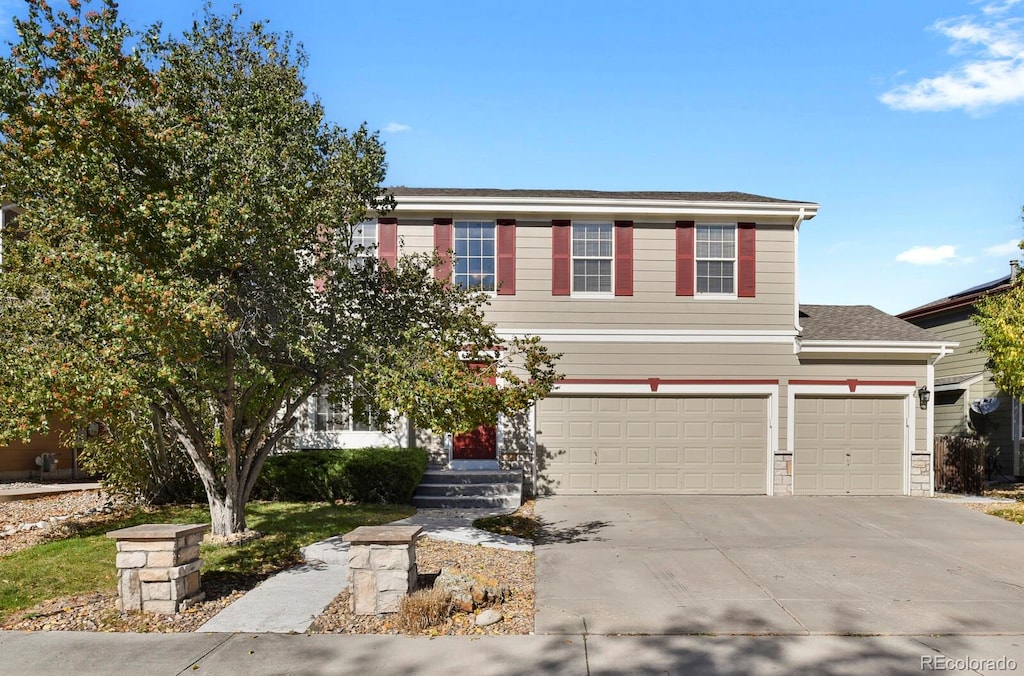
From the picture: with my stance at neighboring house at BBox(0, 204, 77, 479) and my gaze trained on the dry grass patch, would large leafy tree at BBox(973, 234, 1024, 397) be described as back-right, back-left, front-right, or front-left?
front-left

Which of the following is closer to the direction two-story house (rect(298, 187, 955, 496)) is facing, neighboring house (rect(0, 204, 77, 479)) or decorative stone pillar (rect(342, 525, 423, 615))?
the decorative stone pillar

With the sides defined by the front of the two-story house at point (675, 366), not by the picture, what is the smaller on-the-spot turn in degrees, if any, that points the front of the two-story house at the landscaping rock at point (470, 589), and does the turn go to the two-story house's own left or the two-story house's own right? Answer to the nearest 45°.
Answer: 0° — it already faces it

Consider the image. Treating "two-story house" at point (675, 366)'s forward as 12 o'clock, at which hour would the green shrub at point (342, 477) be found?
The green shrub is roughly at 2 o'clock from the two-story house.

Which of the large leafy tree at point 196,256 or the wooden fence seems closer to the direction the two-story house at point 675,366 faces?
the large leafy tree

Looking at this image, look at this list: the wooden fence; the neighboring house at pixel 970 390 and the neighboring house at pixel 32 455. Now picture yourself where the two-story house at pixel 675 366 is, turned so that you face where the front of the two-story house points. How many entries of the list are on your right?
1

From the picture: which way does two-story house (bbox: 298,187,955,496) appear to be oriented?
toward the camera

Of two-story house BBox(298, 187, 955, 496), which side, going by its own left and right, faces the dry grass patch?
front

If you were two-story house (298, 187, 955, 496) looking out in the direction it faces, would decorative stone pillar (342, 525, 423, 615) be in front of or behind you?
in front

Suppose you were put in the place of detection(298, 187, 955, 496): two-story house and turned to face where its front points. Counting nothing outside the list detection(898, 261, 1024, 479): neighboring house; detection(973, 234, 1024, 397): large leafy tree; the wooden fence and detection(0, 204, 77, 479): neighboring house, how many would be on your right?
1

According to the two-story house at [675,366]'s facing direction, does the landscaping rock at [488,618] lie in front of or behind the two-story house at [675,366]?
in front
